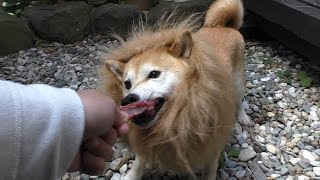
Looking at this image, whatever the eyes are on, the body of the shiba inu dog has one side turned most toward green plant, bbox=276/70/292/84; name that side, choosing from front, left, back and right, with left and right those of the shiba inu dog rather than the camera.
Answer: back

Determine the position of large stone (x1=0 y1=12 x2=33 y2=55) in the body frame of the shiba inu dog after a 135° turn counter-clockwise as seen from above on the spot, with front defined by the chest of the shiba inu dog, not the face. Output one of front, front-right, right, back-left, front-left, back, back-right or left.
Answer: back-left

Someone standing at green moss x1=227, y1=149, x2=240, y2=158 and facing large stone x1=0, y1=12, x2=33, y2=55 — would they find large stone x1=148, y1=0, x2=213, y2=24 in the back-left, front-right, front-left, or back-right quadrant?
front-right

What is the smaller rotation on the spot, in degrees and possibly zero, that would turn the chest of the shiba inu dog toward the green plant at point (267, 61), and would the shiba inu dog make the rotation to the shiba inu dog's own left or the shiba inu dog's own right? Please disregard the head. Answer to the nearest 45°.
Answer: approximately 180°

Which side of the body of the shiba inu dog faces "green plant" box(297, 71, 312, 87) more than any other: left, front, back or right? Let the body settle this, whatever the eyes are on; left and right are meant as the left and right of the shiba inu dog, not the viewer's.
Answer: back

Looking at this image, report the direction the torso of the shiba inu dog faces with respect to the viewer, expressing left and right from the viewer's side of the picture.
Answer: facing the viewer and to the left of the viewer
